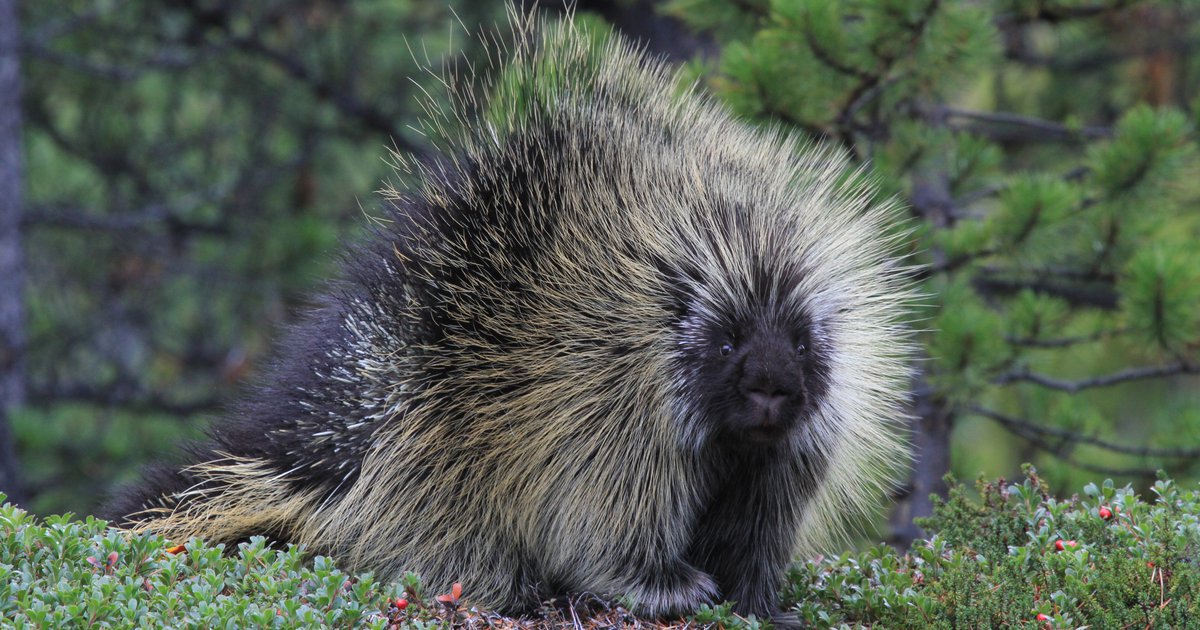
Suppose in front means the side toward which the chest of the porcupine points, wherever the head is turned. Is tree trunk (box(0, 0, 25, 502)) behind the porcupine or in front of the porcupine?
behind

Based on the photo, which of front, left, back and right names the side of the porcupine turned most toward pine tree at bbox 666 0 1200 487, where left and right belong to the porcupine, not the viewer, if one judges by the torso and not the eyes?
left

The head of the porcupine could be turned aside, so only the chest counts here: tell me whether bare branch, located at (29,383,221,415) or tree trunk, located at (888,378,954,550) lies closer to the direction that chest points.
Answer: the tree trunk

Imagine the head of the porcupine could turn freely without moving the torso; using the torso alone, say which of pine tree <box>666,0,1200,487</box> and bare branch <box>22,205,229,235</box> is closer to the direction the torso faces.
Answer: the pine tree

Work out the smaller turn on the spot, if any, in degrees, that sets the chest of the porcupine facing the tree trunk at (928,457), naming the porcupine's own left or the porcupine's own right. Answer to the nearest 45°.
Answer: approximately 90° to the porcupine's own left

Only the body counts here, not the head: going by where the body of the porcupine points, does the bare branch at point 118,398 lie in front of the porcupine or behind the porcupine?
behind

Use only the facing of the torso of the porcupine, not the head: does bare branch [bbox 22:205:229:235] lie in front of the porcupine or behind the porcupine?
behind

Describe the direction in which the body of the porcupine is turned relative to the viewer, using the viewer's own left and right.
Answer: facing the viewer and to the right of the viewer

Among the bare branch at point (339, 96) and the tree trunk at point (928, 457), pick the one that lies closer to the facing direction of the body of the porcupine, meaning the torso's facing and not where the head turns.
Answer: the tree trunk
